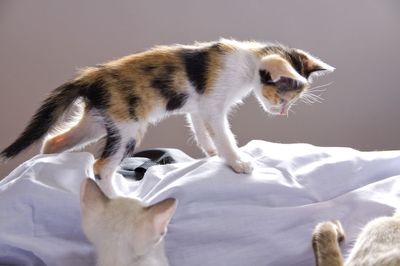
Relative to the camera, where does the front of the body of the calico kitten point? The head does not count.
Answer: to the viewer's right
